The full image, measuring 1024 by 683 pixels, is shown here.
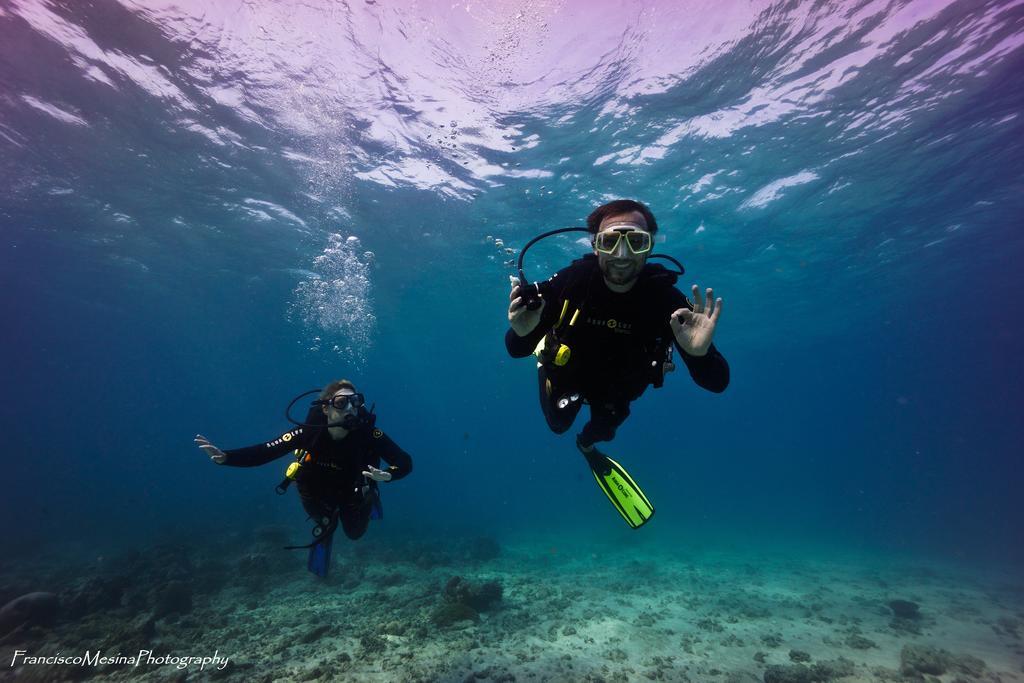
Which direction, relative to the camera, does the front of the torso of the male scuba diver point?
toward the camera

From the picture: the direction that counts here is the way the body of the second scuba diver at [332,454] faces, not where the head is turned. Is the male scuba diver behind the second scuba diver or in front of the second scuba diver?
in front

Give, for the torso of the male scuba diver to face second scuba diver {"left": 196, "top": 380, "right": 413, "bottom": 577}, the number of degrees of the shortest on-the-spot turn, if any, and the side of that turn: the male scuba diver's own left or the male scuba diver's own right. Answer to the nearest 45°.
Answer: approximately 135° to the male scuba diver's own right

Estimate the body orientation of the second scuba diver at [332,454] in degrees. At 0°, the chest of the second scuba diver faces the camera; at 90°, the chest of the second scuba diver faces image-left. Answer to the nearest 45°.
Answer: approximately 0°

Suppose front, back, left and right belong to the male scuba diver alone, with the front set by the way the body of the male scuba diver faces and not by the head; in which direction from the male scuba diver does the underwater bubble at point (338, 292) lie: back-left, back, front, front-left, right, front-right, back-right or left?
back-right

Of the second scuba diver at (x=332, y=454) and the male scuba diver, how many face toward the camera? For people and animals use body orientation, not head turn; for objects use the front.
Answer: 2
